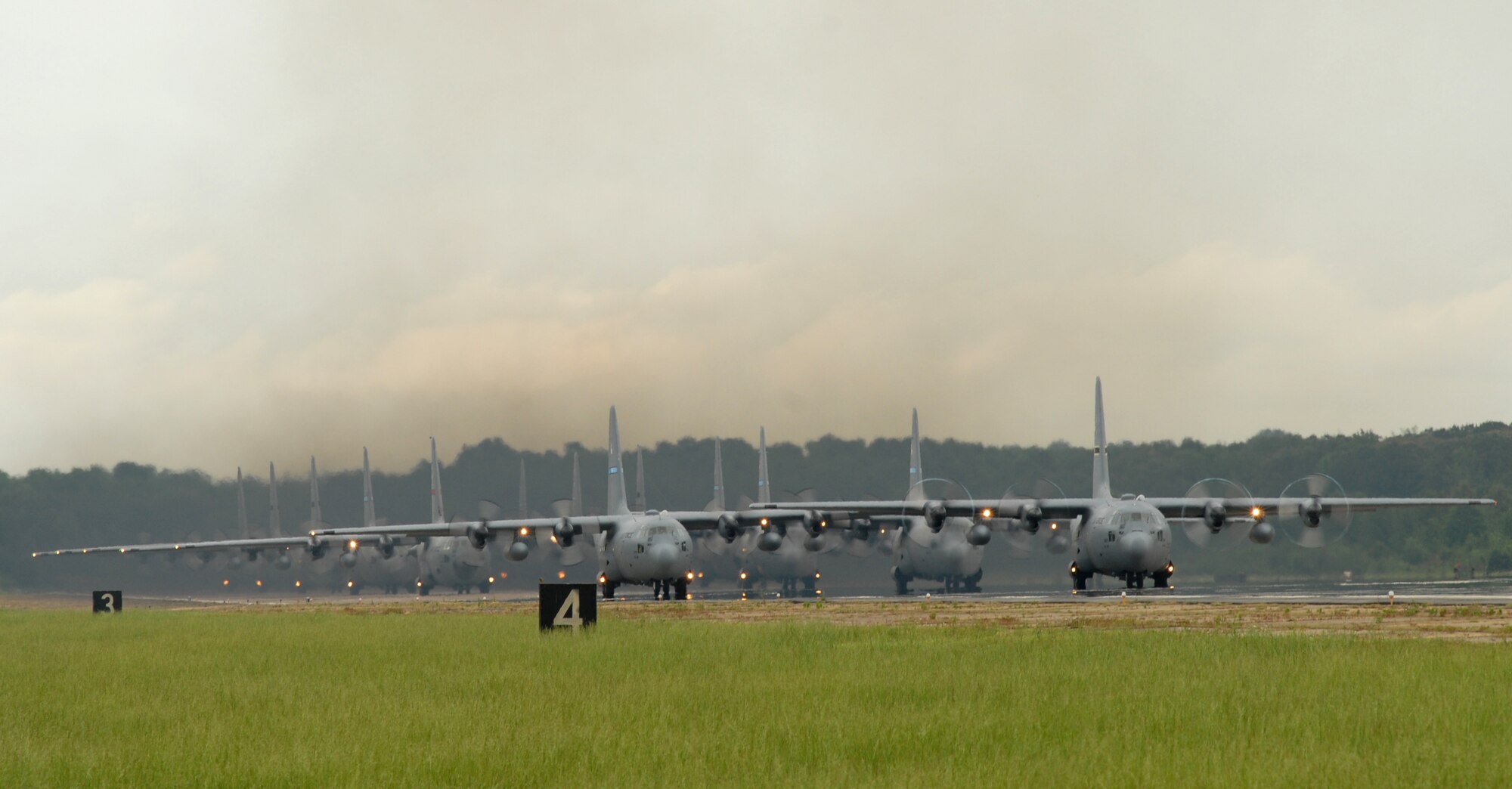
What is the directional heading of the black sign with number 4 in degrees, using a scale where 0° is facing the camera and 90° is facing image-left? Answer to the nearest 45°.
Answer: approximately 0°
